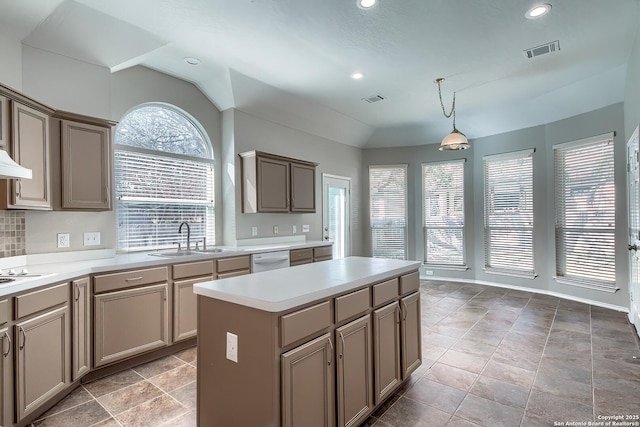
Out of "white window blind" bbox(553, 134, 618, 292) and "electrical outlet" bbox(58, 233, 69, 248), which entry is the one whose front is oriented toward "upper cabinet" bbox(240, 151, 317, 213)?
the white window blind

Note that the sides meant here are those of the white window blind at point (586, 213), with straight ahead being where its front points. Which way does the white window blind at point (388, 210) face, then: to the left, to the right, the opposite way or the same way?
to the left

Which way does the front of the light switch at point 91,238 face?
toward the camera

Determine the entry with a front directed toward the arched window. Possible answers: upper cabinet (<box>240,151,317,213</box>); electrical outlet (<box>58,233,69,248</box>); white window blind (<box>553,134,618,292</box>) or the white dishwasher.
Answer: the white window blind

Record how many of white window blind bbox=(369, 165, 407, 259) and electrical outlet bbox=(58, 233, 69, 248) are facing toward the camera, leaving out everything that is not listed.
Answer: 2

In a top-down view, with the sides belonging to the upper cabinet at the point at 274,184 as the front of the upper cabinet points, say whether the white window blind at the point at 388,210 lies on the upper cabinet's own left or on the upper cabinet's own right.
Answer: on the upper cabinet's own left

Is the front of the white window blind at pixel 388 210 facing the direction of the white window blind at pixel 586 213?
no

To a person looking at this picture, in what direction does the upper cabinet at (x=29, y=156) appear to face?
facing the viewer and to the right of the viewer

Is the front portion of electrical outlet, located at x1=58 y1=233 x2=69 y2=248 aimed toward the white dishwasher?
no

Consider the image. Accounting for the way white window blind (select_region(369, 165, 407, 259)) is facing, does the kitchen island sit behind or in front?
in front

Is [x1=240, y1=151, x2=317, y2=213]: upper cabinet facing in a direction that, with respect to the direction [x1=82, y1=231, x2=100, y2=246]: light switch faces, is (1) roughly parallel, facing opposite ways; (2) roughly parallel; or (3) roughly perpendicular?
roughly parallel

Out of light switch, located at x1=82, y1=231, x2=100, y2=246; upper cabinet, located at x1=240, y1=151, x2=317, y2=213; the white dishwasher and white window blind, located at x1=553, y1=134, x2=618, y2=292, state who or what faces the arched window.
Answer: the white window blind

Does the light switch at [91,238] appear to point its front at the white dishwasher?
no

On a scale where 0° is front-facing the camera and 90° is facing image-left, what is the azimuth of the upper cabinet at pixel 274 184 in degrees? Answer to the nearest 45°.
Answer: approximately 315°

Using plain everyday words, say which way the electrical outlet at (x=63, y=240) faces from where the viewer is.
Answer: facing the viewer

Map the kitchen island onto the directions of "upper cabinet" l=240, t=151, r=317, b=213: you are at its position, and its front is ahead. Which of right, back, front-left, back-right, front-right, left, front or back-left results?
front-right

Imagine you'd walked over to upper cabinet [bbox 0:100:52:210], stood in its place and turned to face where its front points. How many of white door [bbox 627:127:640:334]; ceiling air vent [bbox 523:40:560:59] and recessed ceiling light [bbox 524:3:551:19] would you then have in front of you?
3
